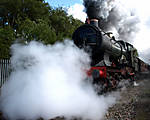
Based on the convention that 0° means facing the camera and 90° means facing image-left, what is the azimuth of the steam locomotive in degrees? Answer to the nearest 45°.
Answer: approximately 45°
